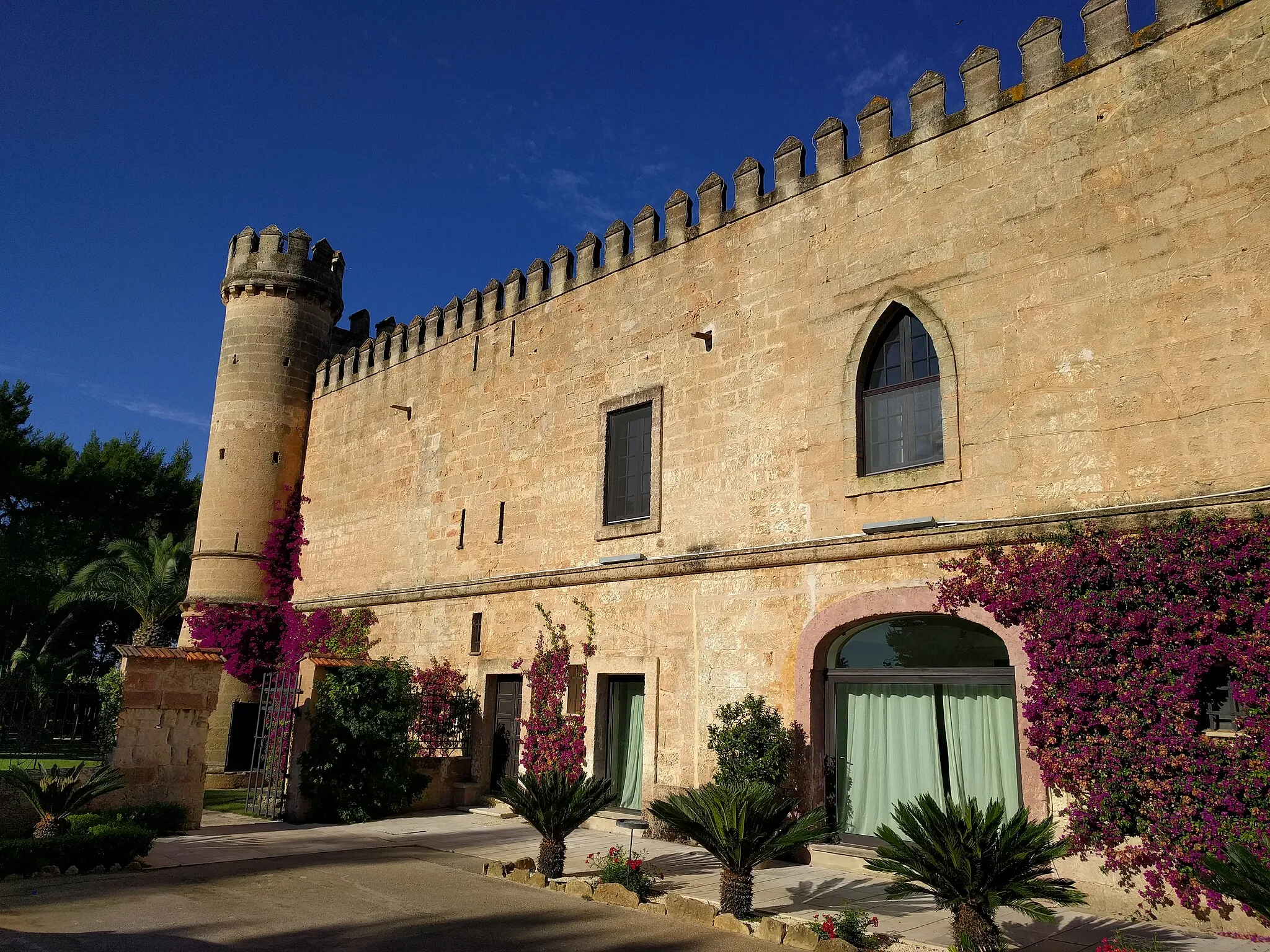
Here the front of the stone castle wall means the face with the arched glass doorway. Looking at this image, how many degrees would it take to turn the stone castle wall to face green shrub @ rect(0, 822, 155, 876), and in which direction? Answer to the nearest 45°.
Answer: approximately 45° to its right

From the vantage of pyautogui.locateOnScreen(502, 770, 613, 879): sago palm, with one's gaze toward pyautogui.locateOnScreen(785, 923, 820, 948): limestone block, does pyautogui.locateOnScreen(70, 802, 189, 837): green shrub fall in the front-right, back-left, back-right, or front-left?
back-right

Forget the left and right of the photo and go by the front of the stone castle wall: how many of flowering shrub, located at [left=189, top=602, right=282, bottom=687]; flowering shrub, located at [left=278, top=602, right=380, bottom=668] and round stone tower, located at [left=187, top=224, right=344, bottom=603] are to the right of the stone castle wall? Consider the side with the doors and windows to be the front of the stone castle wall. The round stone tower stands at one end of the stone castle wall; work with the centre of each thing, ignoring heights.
3

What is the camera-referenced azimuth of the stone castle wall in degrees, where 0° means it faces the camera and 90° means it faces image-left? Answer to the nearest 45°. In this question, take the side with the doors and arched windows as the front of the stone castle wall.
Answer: approximately 45°

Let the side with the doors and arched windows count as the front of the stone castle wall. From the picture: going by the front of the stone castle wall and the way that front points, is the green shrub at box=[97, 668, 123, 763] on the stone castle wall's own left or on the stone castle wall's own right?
on the stone castle wall's own right

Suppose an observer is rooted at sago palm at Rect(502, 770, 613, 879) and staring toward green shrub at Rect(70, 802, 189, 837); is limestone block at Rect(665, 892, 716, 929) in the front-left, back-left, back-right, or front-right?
back-left

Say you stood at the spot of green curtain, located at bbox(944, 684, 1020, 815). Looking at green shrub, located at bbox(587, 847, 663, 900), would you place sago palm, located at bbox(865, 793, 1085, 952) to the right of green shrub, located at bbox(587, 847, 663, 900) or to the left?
left

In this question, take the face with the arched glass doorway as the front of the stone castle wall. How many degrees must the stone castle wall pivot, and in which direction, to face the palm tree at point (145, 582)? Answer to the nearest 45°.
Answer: approximately 90° to its right

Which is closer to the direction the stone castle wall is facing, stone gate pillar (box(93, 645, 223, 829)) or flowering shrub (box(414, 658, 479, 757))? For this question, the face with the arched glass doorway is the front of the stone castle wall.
the stone gate pillar
